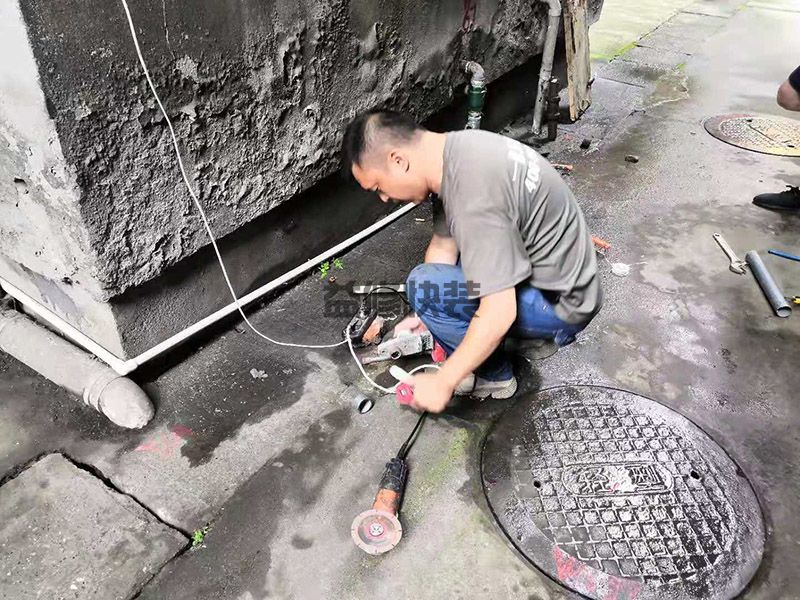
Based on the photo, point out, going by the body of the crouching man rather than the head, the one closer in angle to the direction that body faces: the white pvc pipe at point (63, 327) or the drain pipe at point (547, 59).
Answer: the white pvc pipe

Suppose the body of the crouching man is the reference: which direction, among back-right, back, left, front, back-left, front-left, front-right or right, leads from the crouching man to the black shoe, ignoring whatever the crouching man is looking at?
back-right

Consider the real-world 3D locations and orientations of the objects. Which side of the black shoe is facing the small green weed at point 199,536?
left

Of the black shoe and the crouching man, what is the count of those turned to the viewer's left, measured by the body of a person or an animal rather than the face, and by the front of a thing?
2

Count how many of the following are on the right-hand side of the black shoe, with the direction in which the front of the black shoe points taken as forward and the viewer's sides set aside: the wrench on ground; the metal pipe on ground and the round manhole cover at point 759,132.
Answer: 1

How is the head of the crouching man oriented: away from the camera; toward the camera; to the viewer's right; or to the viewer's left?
to the viewer's left

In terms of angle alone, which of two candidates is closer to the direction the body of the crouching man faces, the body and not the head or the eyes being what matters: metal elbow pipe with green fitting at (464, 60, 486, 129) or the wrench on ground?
the metal elbow pipe with green fitting

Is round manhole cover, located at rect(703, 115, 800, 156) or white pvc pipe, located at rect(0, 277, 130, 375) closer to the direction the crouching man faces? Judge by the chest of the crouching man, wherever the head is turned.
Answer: the white pvc pipe

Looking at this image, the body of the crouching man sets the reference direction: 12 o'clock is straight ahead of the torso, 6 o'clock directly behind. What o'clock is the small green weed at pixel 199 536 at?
The small green weed is roughly at 11 o'clock from the crouching man.

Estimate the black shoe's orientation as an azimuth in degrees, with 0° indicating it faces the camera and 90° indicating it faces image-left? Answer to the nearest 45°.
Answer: approximately 90°

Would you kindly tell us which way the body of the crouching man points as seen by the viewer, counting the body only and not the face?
to the viewer's left

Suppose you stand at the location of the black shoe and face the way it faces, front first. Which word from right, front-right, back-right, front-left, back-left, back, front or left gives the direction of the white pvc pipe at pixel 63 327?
front-left

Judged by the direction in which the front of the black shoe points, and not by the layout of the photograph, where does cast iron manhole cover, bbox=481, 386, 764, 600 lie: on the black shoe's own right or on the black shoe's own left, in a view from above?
on the black shoe's own left
